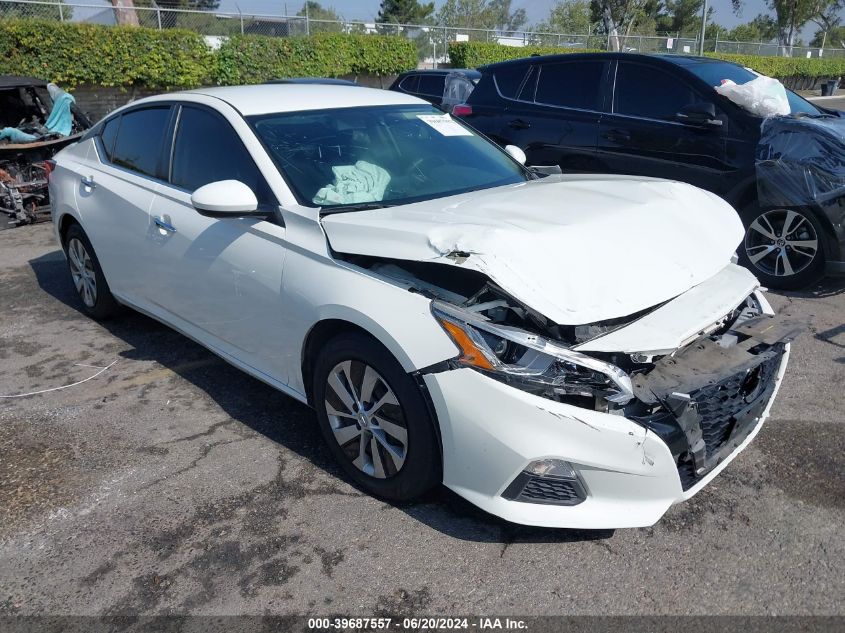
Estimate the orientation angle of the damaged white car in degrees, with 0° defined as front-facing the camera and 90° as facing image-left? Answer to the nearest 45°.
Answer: approximately 315°

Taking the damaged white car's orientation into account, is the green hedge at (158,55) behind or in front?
behind

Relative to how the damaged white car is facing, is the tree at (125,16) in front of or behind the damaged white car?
behind

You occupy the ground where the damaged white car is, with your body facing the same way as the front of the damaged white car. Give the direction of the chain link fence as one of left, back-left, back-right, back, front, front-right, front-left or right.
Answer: back-left

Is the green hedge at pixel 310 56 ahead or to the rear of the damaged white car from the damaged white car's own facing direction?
to the rear

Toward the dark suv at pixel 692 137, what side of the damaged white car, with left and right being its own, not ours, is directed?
left

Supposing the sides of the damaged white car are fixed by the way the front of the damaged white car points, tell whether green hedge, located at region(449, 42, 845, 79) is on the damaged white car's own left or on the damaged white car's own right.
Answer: on the damaged white car's own left
